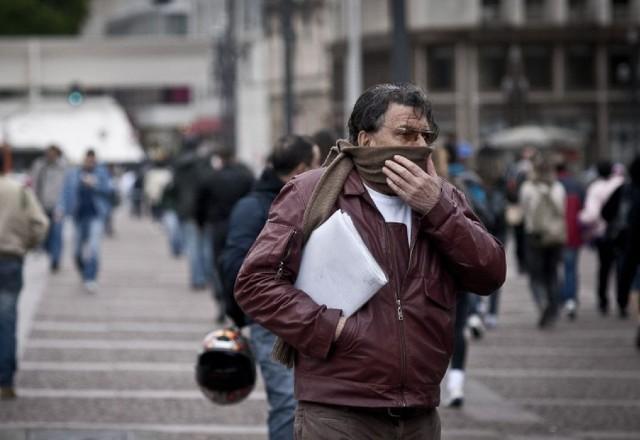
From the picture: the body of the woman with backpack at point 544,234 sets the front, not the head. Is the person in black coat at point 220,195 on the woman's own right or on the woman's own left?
on the woman's own left

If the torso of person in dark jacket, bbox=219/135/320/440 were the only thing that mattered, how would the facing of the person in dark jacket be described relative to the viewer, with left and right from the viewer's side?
facing away from the viewer and to the right of the viewer

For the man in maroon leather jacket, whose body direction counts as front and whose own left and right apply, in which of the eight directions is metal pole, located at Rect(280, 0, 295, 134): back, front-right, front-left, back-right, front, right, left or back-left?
back-left

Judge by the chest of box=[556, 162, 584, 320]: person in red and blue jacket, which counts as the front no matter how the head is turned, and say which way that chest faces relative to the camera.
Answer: away from the camera

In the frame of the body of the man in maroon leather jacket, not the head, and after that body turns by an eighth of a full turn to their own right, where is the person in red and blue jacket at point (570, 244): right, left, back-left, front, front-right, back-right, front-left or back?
back

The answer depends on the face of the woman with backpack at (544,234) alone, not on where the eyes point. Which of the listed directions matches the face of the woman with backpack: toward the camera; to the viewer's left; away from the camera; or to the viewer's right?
away from the camera

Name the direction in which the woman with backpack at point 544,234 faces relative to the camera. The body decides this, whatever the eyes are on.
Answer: away from the camera

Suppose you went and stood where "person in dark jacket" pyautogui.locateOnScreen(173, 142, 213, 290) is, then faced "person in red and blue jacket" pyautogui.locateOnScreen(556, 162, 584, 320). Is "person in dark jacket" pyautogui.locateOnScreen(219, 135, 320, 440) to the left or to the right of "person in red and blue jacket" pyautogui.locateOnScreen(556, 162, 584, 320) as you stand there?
right
